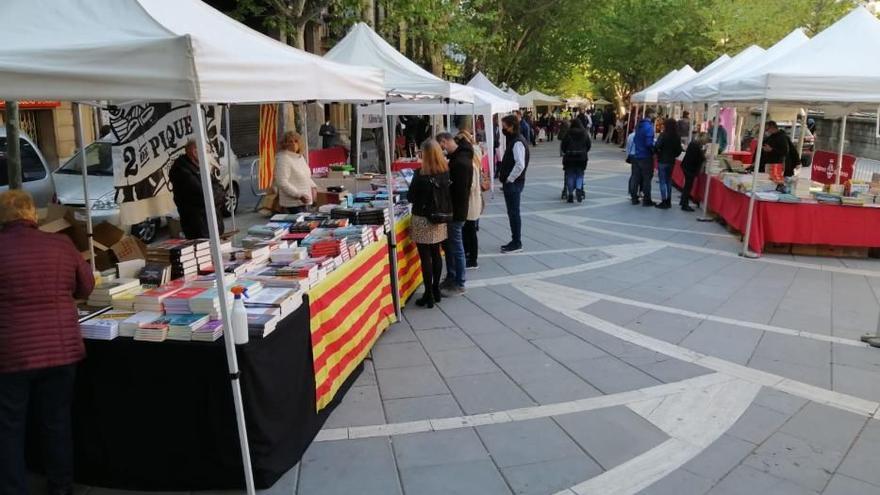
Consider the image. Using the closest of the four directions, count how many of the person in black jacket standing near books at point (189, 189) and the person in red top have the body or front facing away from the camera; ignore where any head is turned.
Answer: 1

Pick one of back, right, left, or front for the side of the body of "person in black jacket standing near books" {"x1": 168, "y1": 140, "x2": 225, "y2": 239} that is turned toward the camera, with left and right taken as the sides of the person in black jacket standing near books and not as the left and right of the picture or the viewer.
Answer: right

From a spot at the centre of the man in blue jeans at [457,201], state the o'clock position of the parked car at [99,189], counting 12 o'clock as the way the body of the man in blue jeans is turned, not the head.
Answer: The parked car is roughly at 1 o'clock from the man in blue jeans.

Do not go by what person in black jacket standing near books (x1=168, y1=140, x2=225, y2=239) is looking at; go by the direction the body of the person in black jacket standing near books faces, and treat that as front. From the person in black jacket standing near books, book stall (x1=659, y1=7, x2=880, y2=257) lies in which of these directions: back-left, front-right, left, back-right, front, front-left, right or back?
front

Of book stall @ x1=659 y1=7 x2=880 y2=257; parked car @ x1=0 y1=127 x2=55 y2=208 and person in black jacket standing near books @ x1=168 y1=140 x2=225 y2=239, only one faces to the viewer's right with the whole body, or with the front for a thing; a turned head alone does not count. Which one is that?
the person in black jacket standing near books

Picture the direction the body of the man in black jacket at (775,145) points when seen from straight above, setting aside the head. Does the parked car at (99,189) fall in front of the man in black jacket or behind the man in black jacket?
in front

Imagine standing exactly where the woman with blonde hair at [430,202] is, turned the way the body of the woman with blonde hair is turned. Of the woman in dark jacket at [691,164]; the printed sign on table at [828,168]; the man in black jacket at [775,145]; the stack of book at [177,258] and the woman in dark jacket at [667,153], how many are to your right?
4

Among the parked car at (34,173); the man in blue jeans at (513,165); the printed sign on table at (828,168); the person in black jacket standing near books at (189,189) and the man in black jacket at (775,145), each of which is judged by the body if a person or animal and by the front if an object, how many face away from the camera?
0

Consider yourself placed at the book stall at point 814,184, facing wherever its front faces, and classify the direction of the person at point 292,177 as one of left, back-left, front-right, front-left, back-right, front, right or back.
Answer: front

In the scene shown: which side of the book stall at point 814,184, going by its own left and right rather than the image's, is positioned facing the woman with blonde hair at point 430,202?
front

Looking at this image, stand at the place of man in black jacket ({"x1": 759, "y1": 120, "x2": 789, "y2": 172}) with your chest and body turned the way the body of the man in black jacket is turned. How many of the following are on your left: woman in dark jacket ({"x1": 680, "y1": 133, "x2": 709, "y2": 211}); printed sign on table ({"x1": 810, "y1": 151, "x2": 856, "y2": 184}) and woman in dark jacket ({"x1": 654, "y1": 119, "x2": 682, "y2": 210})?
1

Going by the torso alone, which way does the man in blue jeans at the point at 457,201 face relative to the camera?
to the viewer's left

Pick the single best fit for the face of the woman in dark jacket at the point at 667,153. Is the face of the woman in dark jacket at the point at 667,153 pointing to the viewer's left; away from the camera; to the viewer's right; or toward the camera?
away from the camera

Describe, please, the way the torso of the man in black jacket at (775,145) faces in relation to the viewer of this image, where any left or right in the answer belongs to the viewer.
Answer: facing the viewer and to the left of the viewer
